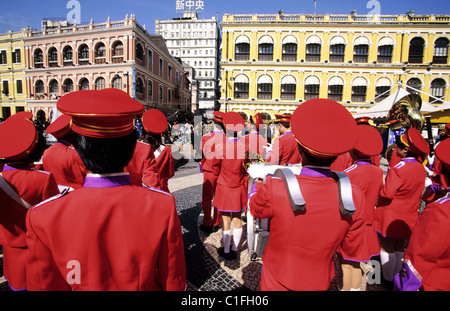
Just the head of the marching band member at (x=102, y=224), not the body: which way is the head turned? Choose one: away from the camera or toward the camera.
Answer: away from the camera

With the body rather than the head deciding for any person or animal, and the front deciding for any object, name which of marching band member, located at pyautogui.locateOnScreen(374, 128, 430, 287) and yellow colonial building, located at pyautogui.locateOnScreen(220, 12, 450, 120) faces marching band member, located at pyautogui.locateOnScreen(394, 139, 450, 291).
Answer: the yellow colonial building

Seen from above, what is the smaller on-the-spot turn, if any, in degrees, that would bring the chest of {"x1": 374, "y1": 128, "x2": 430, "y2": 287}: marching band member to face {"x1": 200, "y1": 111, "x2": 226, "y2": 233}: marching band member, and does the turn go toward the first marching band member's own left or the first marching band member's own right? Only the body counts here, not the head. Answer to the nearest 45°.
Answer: approximately 45° to the first marching band member's own left

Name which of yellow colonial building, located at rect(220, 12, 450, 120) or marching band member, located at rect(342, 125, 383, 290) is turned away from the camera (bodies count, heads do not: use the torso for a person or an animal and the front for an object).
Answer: the marching band member

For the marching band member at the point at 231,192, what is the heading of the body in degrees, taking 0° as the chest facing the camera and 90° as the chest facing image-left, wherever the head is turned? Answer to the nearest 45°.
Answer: approximately 180°

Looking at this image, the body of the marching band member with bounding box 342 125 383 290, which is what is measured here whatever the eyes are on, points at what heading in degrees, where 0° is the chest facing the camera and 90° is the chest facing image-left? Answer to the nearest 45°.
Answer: approximately 180°

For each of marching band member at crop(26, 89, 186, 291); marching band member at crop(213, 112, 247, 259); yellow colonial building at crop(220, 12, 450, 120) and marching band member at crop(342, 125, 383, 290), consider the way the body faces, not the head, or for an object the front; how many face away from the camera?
3

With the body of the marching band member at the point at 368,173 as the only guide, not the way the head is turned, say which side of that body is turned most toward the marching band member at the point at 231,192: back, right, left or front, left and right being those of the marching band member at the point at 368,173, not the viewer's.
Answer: left

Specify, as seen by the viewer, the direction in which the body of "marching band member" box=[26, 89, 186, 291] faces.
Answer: away from the camera

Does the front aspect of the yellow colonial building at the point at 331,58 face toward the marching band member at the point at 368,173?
yes

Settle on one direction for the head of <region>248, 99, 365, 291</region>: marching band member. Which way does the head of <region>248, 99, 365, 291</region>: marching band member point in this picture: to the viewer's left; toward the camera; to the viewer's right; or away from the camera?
away from the camera
